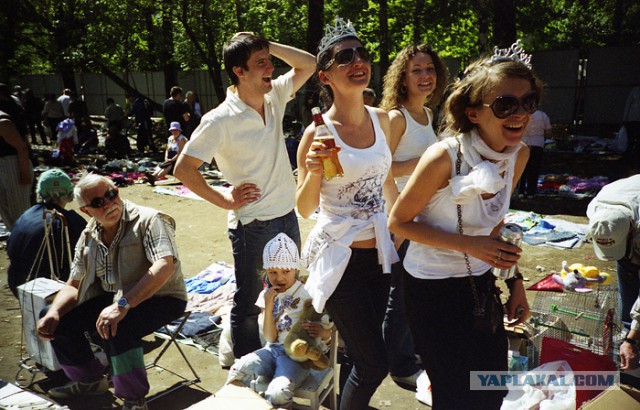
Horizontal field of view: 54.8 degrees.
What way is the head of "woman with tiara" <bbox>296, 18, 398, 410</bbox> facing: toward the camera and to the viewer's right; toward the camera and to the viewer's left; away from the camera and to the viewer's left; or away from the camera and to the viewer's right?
toward the camera and to the viewer's right

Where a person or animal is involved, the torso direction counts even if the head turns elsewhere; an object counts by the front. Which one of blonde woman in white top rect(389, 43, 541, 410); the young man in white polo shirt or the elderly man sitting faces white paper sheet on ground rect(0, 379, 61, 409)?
the elderly man sitting

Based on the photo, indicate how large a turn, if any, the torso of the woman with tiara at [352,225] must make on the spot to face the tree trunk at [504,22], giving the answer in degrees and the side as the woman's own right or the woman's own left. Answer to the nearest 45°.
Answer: approximately 135° to the woman's own left

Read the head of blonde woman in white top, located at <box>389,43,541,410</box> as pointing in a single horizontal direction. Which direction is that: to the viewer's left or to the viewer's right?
to the viewer's right

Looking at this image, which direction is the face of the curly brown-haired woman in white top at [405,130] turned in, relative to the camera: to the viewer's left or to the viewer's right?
to the viewer's right

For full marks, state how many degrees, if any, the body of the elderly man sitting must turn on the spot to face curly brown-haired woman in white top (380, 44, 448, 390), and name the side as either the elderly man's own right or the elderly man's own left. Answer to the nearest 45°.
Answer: approximately 135° to the elderly man's own left

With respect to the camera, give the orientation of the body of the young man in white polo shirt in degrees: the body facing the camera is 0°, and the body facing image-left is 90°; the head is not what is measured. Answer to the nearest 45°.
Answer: approximately 315°

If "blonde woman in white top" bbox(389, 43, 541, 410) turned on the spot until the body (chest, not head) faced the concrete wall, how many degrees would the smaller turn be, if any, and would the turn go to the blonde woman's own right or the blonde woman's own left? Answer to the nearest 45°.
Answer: approximately 135° to the blonde woman's own left
